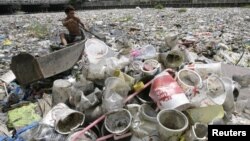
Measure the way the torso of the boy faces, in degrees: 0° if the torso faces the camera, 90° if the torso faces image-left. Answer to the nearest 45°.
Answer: approximately 45°

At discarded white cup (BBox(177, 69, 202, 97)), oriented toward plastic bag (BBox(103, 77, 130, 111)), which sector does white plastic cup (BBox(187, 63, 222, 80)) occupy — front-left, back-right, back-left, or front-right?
back-right

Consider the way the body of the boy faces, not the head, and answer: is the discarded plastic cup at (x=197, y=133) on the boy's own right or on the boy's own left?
on the boy's own left

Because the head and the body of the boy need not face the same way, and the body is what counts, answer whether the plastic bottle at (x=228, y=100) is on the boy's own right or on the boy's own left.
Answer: on the boy's own left

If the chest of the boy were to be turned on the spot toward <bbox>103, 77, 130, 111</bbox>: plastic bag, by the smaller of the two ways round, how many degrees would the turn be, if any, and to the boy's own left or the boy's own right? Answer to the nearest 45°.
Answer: approximately 45° to the boy's own left

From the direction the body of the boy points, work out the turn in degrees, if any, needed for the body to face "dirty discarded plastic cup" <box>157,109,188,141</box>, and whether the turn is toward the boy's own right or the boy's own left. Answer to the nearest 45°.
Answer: approximately 45° to the boy's own left

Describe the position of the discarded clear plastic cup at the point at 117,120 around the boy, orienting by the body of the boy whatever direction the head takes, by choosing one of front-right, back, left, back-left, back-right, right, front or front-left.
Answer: front-left

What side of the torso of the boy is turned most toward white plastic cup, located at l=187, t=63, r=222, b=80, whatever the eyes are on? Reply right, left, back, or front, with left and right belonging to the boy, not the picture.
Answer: left

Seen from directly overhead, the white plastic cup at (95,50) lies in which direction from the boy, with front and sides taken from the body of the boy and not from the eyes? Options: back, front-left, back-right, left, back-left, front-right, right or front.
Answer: front-left

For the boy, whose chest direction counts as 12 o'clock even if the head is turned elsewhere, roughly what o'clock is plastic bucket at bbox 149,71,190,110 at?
The plastic bucket is roughly at 10 o'clock from the boy.
